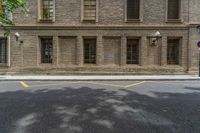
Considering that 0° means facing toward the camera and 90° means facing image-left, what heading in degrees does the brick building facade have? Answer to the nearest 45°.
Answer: approximately 0°
